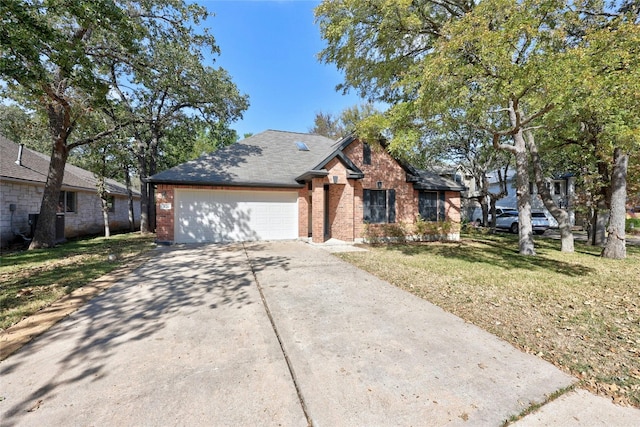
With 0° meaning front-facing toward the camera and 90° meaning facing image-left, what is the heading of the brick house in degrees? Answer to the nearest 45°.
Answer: approximately 0°

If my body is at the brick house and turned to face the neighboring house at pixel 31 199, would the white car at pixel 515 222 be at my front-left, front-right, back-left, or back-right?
back-right

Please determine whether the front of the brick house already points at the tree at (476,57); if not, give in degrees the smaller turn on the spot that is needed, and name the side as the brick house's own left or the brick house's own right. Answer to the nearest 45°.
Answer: approximately 45° to the brick house's own left
